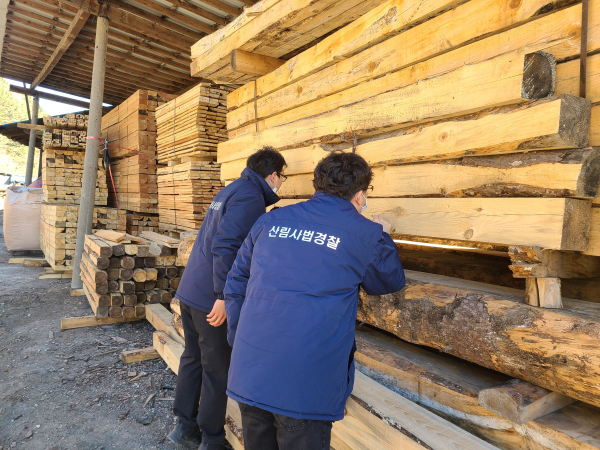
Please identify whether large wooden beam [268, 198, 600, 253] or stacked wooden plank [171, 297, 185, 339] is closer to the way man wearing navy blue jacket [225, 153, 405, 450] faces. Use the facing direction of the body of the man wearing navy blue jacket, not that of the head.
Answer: the large wooden beam

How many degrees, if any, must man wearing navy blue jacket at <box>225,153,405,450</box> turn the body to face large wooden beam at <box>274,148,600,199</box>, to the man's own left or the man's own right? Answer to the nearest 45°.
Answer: approximately 45° to the man's own right

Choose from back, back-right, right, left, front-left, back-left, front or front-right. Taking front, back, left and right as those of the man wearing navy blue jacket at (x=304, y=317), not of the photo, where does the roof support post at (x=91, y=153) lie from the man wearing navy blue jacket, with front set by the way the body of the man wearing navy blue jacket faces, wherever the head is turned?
left

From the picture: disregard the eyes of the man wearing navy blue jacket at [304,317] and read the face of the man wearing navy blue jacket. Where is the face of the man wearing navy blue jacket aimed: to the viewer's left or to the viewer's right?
to the viewer's right

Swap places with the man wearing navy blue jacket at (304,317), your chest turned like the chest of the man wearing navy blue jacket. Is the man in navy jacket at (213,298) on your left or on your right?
on your left

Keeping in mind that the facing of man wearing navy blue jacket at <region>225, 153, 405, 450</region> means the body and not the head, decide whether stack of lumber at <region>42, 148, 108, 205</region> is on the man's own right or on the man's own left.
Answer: on the man's own left

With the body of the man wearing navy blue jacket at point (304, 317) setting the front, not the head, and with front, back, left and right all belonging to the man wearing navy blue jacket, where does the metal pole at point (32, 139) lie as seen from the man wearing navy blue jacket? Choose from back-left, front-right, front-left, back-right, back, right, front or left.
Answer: left

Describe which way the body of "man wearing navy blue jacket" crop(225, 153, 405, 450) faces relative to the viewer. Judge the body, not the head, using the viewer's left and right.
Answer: facing away from the viewer and to the right of the viewer

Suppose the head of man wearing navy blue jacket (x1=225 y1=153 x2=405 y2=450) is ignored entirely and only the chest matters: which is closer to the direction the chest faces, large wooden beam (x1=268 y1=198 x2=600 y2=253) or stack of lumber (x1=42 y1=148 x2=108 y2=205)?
the large wooden beam

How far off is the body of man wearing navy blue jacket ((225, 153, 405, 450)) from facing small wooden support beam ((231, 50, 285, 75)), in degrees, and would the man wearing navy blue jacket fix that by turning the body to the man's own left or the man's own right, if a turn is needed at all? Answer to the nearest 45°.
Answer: approximately 45° to the man's own left

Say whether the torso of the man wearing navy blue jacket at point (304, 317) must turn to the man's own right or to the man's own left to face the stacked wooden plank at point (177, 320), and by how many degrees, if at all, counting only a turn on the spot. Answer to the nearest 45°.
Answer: approximately 90° to the man's own left

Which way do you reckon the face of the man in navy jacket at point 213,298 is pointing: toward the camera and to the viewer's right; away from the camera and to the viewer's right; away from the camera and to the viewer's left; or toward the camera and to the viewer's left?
away from the camera and to the viewer's right

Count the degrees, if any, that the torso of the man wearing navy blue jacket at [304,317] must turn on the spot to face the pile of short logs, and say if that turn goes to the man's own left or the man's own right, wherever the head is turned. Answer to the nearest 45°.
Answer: approximately 90° to the man's own left

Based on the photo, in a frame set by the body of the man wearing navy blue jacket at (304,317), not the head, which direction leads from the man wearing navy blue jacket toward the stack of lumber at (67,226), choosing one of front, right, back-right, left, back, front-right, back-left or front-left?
left

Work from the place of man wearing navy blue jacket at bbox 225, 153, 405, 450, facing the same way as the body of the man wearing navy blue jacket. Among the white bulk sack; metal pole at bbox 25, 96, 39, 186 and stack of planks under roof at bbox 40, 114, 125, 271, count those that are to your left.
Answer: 3

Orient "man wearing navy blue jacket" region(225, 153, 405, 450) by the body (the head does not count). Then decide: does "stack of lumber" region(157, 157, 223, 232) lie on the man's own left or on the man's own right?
on the man's own left

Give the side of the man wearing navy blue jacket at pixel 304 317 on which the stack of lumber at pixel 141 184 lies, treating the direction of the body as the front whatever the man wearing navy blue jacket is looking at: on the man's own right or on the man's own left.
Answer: on the man's own left
